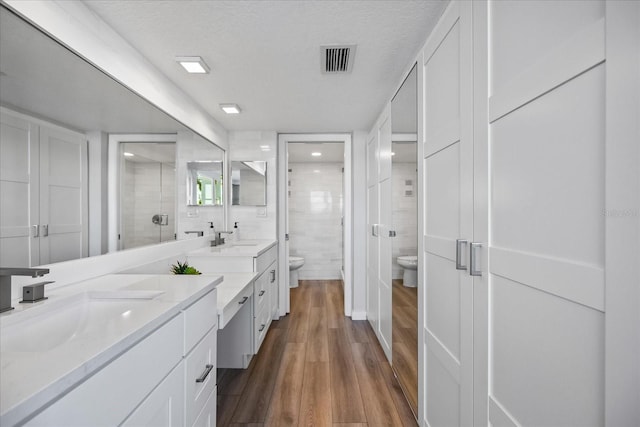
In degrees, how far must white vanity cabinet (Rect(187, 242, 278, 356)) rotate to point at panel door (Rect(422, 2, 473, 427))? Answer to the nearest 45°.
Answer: approximately 45° to its right

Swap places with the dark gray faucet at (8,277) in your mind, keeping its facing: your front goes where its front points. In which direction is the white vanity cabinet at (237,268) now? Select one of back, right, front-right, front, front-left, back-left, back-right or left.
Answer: left

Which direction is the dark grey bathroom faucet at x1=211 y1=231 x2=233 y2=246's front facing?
to the viewer's right

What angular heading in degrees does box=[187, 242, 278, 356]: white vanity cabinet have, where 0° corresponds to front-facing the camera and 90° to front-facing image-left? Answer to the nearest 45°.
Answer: approximately 270°

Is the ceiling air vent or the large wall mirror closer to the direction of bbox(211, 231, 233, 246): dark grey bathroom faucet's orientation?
the ceiling air vent

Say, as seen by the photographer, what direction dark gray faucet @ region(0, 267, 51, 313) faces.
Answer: facing the viewer and to the right of the viewer

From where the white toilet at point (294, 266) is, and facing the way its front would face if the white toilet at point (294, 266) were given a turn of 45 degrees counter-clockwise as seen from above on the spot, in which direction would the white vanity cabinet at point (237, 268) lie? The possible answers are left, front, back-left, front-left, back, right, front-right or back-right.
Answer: back-right

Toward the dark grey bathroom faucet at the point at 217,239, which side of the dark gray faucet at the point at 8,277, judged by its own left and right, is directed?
left

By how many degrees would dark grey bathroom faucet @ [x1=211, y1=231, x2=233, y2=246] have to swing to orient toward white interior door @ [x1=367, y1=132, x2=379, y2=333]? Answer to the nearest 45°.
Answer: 0° — it already faces it
